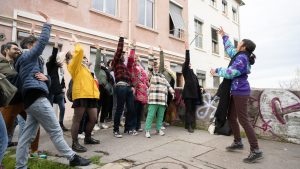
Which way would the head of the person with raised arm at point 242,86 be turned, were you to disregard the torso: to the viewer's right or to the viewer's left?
to the viewer's left

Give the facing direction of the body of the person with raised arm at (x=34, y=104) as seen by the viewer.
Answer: to the viewer's right

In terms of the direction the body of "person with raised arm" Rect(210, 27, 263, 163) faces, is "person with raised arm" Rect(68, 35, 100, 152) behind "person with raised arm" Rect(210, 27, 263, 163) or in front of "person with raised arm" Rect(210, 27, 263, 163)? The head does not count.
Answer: in front

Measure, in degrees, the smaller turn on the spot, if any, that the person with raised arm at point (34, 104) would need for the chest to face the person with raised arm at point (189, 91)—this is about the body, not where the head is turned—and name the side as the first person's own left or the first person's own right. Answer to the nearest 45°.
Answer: approximately 45° to the first person's own left

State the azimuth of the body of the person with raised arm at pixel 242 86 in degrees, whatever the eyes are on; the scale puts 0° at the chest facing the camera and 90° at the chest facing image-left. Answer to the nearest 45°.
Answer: approximately 90°

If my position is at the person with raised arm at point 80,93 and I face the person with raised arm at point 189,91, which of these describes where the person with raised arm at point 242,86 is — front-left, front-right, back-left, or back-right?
front-right

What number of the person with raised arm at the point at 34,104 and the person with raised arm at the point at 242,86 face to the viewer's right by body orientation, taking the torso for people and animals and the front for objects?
1

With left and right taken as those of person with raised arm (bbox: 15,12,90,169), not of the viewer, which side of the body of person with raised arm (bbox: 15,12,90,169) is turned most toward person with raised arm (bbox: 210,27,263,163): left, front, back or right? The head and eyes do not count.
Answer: front

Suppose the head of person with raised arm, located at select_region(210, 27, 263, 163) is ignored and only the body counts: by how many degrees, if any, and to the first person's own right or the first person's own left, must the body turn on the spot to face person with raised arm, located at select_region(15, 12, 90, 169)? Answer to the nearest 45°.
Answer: approximately 45° to the first person's own left
